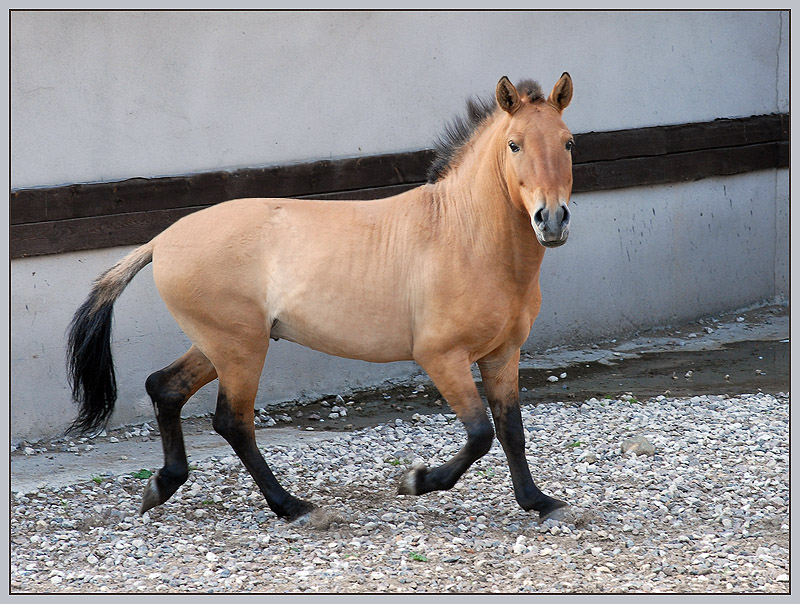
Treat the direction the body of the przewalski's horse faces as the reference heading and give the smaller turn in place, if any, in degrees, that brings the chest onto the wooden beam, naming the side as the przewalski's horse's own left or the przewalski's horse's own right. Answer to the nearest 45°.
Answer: approximately 90° to the przewalski's horse's own left

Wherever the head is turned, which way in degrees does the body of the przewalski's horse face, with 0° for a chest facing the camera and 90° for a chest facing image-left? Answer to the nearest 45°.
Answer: approximately 270°

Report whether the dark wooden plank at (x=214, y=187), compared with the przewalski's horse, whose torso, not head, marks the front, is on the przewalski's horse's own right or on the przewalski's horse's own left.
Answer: on the przewalski's horse's own left

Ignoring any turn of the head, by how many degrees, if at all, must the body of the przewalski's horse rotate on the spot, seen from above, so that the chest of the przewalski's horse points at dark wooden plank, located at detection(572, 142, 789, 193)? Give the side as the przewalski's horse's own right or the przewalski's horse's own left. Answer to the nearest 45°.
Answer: approximately 45° to the przewalski's horse's own left

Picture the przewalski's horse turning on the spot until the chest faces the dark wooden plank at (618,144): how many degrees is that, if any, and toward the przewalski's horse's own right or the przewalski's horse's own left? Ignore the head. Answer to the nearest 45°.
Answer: approximately 45° to the przewalski's horse's own left
